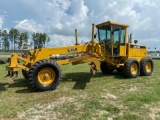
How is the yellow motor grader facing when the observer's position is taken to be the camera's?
facing the viewer and to the left of the viewer
